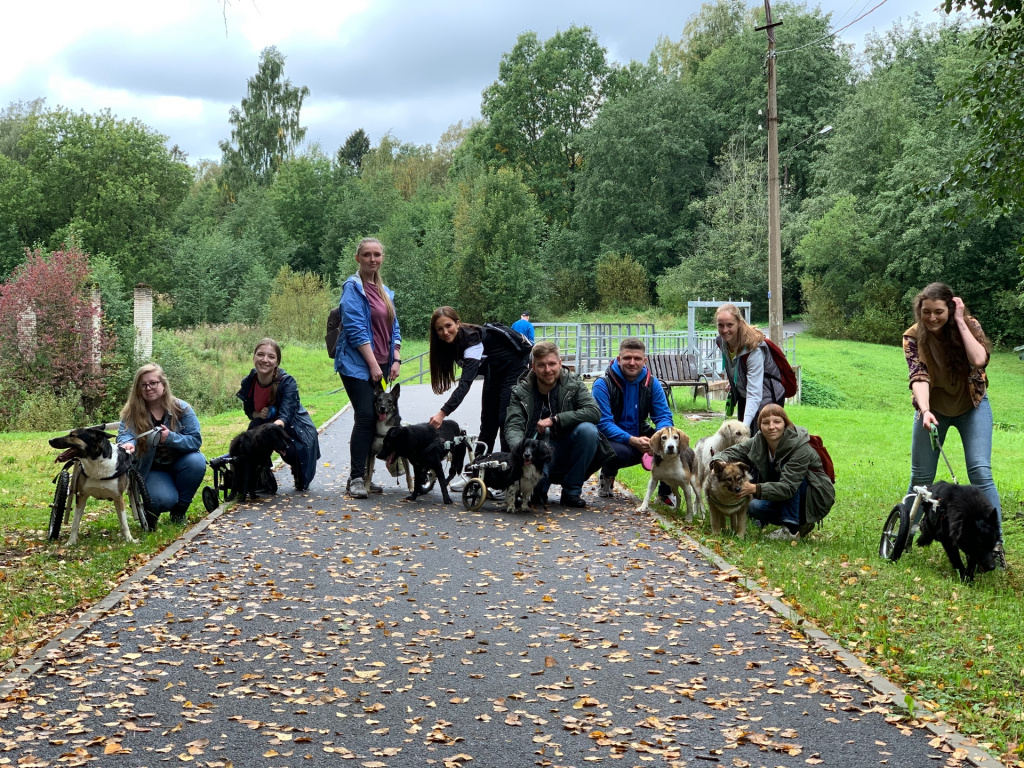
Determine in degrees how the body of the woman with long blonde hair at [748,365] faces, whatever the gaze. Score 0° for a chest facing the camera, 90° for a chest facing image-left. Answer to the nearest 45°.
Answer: approximately 45°

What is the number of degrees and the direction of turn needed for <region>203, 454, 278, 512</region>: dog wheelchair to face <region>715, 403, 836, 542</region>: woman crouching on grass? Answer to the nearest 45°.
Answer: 0° — it already faces them

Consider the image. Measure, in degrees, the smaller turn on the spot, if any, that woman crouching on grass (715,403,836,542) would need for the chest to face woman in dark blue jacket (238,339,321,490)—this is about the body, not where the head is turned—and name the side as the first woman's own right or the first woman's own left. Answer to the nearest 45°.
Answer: approximately 45° to the first woman's own right

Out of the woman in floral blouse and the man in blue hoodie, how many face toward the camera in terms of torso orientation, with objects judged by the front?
2
